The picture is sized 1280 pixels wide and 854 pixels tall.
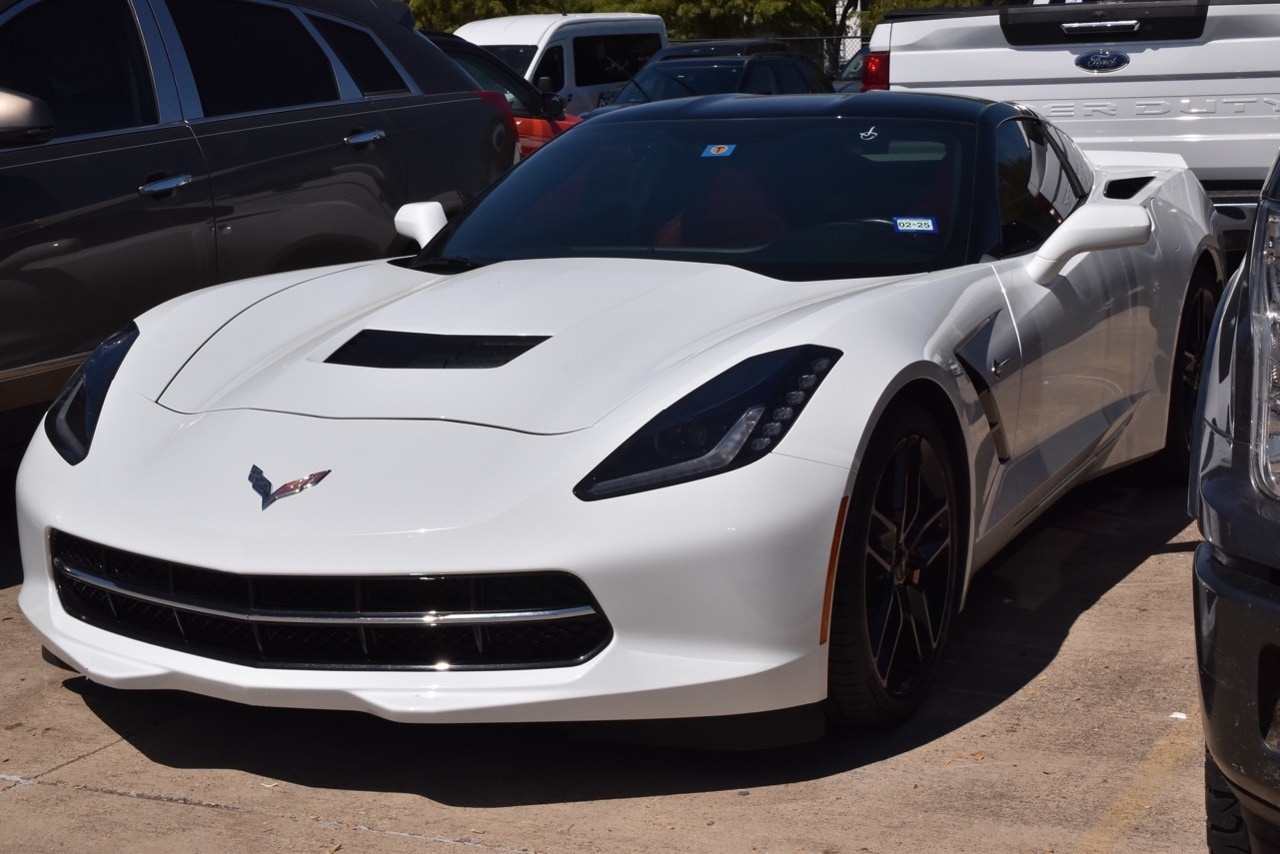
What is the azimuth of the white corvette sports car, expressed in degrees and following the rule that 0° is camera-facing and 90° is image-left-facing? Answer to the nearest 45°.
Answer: approximately 45°

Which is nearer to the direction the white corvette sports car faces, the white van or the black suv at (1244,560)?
the black suv

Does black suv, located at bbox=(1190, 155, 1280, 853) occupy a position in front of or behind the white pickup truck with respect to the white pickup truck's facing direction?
behind

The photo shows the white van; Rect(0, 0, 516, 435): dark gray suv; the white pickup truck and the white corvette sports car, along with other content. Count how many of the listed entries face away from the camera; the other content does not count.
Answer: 1

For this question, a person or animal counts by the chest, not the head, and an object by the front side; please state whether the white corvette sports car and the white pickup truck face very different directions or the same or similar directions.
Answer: very different directions

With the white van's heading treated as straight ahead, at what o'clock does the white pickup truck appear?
The white pickup truck is roughly at 10 o'clock from the white van.

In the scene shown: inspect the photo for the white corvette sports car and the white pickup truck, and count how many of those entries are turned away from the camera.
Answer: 1

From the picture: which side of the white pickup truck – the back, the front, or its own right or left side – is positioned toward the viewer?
back

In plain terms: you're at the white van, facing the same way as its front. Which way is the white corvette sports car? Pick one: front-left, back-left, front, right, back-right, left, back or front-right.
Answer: front-left

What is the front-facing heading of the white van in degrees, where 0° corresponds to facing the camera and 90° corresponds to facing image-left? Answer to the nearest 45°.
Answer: approximately 45°

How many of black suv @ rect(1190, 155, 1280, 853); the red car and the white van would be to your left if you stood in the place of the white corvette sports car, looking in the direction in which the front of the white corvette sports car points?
1

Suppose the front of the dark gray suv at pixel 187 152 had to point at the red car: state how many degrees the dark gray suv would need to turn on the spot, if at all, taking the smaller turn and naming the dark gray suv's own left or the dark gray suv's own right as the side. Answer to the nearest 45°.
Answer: approximately 135° to the dark gray suv's own right

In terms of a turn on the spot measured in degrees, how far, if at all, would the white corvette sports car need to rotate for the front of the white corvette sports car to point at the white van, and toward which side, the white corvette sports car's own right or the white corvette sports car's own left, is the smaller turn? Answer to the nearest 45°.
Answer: approximately 135° to the white corvette sports car's own right

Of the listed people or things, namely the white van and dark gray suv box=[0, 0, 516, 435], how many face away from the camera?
0

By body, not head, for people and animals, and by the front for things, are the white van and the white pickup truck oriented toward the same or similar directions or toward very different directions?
very different directions

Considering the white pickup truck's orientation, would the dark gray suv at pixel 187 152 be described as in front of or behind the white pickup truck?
behind
